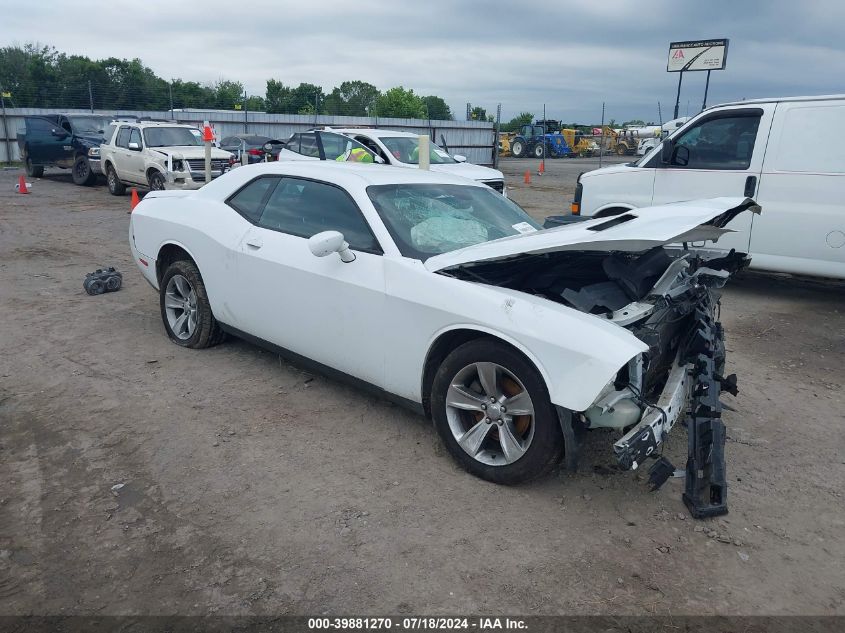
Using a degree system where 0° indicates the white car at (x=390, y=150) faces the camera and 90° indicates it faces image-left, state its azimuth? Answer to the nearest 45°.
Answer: approximately 315°

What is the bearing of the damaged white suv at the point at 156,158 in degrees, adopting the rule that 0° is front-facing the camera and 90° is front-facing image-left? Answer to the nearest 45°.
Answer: approximately 315°

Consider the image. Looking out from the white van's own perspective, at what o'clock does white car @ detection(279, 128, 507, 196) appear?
The white car is roughly at 1 o'clock from the white van.

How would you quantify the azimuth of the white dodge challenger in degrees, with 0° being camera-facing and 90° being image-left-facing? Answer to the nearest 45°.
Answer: approximately 315°

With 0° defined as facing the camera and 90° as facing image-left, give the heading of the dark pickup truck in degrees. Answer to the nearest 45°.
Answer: approximately 315°

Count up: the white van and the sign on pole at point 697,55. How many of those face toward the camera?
1

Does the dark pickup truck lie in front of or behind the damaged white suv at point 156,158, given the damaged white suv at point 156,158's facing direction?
behind

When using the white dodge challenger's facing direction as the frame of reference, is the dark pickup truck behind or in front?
behind

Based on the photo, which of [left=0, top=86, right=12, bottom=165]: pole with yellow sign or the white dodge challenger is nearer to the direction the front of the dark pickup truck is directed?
the white dodge challenger

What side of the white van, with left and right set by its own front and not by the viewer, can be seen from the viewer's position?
left
